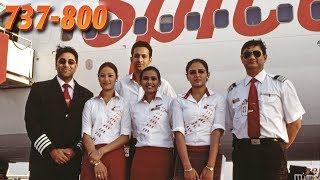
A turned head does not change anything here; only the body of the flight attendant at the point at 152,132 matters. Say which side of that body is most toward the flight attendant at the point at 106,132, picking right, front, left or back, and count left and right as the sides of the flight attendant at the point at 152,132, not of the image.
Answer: right

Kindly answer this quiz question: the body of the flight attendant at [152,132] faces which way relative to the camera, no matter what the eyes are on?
toward the camera

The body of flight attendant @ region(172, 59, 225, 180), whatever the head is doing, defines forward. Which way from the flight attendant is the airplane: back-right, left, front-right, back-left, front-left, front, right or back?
back

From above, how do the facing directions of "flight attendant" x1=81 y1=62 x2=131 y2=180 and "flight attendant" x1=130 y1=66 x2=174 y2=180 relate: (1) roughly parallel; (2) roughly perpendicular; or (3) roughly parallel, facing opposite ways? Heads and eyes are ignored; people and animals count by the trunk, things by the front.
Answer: roughly parallel

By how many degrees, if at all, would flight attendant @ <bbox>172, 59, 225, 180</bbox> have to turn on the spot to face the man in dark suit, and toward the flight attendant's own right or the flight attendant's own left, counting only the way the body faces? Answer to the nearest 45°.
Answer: approximately 90° to the flight attendant's own right

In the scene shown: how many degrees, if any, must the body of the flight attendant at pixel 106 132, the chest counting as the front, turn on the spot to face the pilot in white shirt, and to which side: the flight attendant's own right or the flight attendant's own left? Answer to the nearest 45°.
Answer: approximately 90° to the flight attendant's own left

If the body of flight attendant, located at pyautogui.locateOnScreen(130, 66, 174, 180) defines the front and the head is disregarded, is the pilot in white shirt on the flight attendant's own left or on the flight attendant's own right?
on the flight attendant's own left

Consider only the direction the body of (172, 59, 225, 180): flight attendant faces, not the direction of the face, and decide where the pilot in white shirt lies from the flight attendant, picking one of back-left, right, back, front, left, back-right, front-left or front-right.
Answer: left

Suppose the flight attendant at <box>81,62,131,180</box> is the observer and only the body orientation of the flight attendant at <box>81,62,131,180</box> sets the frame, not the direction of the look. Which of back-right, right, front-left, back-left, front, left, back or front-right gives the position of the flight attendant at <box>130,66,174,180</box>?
left

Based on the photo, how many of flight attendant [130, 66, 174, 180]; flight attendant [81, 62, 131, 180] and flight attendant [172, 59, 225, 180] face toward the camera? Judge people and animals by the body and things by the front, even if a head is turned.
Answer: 3

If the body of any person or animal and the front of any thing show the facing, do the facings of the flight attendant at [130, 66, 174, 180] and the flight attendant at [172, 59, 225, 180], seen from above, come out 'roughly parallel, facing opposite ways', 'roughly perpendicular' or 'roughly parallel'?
roughly parallel

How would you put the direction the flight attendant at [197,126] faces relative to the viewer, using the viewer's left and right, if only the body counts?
facing the viewer

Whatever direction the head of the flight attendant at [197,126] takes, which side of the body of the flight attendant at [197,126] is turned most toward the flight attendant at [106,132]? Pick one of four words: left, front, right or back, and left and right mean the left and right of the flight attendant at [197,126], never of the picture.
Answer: right

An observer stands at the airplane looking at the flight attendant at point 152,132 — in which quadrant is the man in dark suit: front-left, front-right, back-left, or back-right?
front-right
